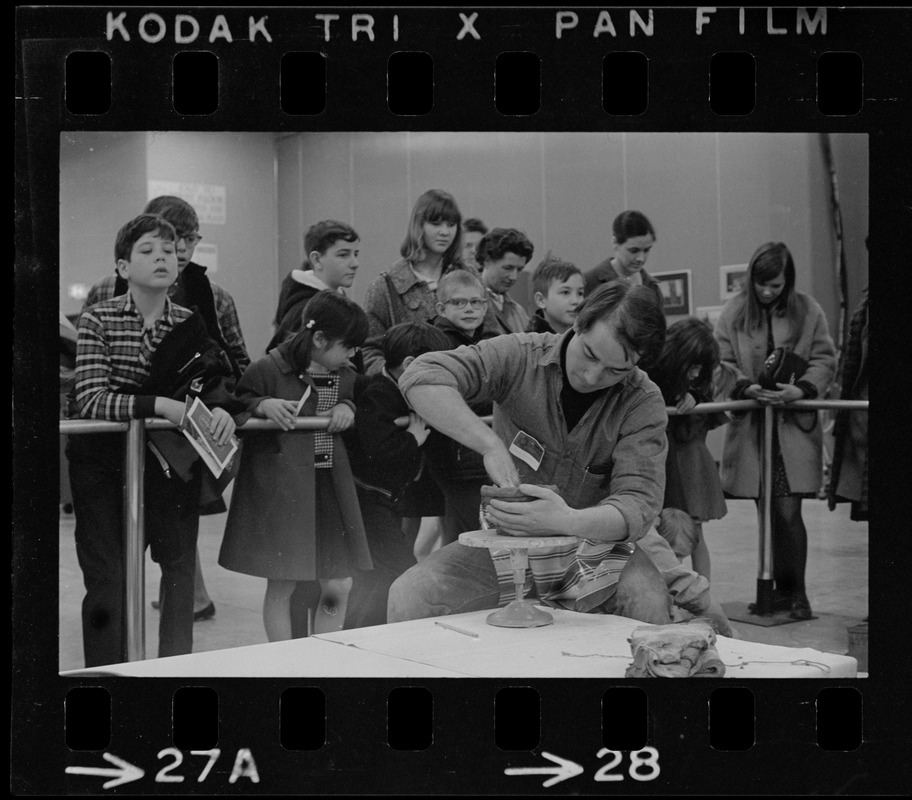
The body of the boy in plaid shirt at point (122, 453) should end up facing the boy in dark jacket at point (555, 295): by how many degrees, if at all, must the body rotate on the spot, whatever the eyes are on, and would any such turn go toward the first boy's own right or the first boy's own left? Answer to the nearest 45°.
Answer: approximately 45° to the first boy's own left

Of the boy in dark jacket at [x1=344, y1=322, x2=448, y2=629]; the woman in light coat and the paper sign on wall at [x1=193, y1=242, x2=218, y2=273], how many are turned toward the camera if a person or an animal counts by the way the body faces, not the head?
2

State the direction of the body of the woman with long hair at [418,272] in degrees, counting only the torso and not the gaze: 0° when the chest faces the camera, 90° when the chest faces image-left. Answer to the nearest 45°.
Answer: approximately 315°

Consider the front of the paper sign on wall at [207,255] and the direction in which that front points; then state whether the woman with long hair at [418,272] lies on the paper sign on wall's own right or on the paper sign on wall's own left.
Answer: on the paper sign on wall's own left
